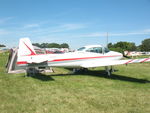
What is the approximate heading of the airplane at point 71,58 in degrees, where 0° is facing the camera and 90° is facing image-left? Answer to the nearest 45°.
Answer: approximately 225°
